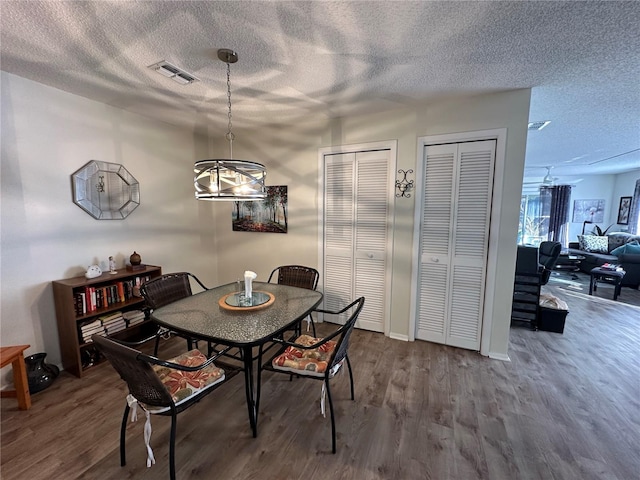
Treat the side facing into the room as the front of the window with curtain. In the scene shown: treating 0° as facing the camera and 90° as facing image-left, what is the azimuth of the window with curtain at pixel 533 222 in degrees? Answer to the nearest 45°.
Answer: approximately 0°

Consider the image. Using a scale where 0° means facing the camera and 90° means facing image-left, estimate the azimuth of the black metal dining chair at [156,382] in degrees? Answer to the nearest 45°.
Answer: approximately 225°

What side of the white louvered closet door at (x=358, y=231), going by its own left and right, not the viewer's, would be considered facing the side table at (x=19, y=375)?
front

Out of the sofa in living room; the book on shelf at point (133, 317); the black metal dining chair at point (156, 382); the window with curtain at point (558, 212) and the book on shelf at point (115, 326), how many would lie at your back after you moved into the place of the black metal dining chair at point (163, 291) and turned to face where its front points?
2

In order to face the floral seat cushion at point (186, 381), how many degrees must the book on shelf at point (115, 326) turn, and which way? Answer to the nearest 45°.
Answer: approximately 45° to its right

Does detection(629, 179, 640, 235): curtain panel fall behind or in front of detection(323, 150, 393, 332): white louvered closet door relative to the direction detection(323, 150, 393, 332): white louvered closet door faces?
behind

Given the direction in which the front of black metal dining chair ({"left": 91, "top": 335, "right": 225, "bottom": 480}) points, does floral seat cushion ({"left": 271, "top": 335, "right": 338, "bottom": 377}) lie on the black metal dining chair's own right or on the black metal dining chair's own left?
on the black metal dining chair's own right

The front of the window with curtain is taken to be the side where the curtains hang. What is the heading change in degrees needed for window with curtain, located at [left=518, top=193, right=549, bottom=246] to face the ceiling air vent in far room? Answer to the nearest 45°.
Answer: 0° — it already faces it

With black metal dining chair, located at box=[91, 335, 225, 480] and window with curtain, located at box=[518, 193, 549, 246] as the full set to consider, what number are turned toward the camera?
1

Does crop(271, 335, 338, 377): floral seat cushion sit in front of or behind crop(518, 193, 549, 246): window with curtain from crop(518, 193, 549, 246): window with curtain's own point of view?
in front

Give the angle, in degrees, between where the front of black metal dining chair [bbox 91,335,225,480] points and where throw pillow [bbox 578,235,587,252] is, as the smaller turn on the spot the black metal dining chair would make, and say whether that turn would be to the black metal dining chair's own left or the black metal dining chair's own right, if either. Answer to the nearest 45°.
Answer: approximately 45° to the black metal dining chair's own right

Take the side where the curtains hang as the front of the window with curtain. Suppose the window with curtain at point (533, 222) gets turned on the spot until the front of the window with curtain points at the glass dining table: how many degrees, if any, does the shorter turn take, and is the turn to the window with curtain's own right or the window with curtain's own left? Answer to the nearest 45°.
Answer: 0° — it already faces it

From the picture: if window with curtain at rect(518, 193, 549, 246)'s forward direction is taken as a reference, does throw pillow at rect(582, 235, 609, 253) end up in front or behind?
in front
